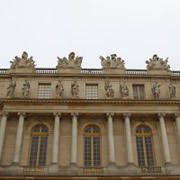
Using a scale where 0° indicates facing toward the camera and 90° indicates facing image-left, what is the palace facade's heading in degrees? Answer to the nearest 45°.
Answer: approximately 0°
